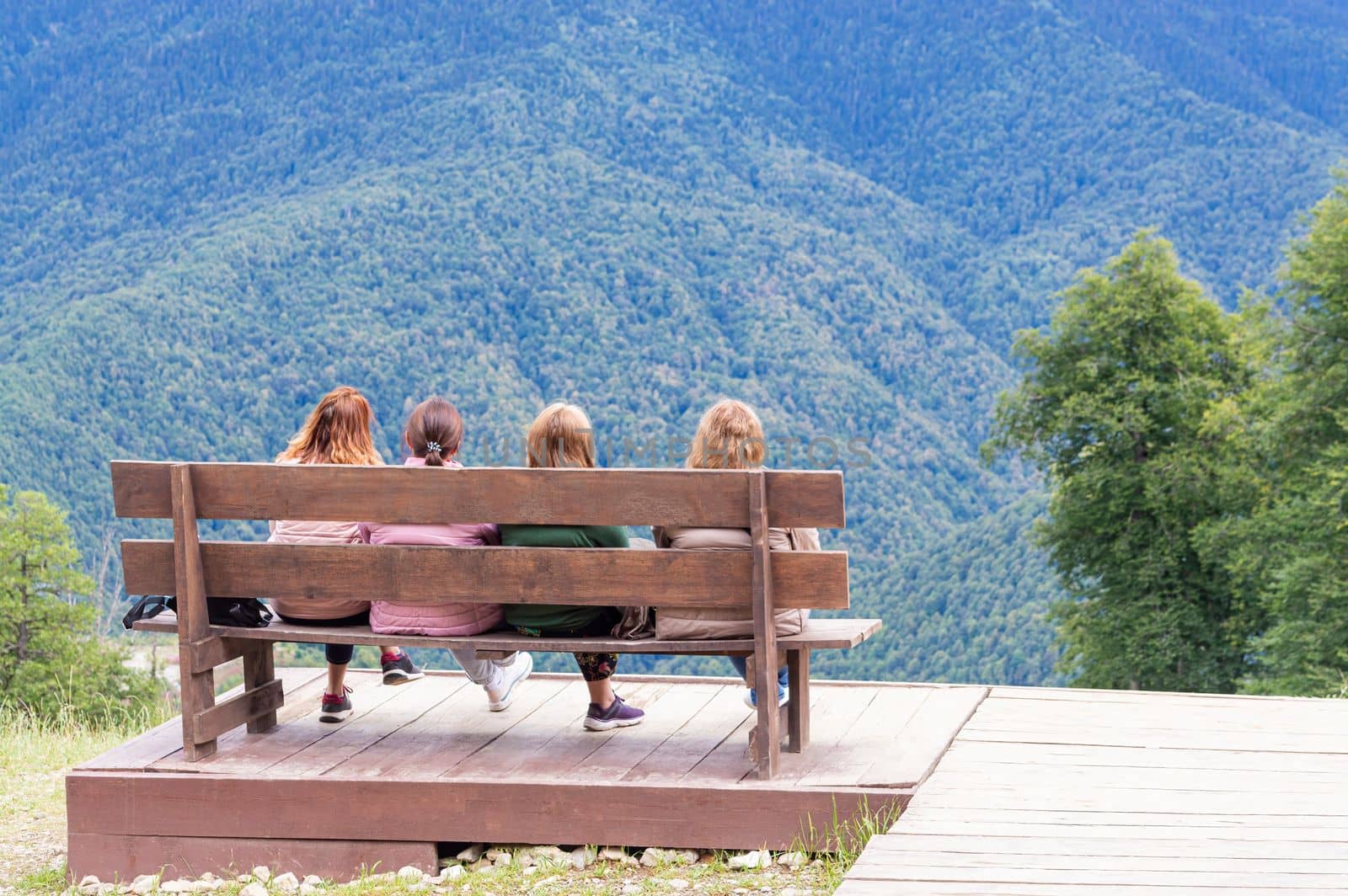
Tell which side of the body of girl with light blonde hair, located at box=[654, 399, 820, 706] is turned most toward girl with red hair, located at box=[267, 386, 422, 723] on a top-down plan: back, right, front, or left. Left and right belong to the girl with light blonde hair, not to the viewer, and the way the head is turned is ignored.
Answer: left

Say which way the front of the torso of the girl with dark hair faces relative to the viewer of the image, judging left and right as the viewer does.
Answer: facing away from the viewer

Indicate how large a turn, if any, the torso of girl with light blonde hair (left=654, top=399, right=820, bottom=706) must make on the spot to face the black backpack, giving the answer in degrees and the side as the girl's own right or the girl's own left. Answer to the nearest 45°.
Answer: approximately 90° to the girl's own left

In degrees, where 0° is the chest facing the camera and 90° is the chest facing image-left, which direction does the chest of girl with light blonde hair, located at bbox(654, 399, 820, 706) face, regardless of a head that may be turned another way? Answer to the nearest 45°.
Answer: approximately 180°

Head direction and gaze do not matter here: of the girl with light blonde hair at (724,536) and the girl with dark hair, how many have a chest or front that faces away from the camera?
2

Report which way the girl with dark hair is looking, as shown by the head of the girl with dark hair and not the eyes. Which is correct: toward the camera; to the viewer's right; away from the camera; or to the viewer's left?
away from the camera

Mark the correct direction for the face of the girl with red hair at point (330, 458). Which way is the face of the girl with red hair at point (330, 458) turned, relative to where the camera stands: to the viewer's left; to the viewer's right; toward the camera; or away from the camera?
away from the camera

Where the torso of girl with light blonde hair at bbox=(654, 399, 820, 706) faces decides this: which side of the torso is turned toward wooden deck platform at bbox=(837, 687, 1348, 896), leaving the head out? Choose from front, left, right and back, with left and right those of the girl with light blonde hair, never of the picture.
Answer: right

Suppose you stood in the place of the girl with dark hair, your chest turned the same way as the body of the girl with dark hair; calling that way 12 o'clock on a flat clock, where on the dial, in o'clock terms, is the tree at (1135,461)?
The tree is roughly at 1 o'clock from the girl with dark hair.

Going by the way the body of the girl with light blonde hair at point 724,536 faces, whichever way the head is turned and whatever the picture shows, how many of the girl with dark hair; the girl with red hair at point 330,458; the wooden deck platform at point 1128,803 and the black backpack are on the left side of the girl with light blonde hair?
3
